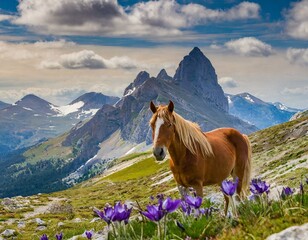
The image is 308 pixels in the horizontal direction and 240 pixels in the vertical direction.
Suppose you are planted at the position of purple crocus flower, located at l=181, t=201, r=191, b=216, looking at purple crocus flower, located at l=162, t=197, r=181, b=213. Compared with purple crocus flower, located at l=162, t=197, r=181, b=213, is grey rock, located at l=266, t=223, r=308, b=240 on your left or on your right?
left

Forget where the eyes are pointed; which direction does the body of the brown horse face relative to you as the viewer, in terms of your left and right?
facing the viewer and to the left of the viewer

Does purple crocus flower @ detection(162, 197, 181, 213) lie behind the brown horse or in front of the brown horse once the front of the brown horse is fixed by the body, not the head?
in front

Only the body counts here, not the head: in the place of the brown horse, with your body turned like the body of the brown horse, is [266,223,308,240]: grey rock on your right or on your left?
on your left

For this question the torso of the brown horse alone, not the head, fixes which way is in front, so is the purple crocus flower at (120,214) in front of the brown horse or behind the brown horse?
in front
